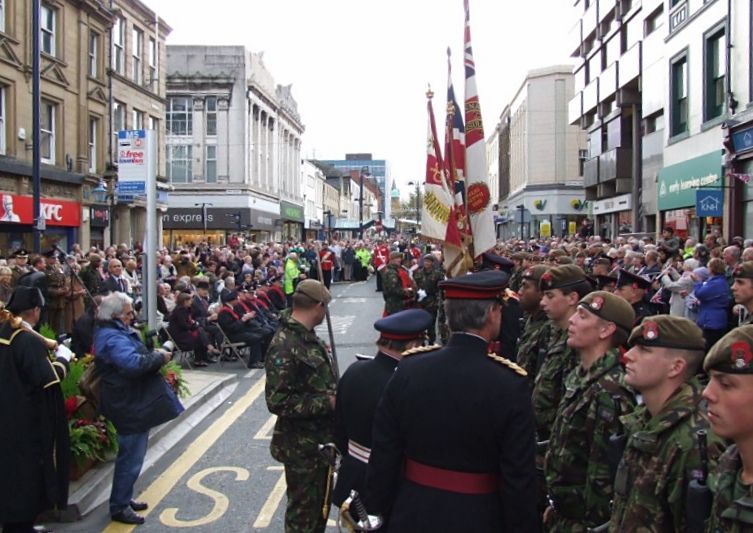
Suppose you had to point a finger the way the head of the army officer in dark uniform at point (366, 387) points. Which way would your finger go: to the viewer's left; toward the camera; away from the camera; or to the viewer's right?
away from the camera

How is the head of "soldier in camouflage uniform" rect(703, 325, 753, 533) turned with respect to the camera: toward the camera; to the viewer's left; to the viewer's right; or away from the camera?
to the viewer's left

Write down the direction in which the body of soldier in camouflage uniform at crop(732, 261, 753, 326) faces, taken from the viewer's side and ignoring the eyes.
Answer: to the viewer's left

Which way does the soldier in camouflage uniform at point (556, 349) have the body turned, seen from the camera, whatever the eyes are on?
to the viewer's left

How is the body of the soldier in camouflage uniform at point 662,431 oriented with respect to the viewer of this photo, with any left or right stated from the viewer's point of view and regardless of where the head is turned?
facing to the left of the viewer

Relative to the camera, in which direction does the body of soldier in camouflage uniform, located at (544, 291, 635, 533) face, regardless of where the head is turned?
to the viewer's left

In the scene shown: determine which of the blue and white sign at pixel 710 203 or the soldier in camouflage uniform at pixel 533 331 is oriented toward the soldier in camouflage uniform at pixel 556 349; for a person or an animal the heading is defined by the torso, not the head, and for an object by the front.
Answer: the blue and white sign

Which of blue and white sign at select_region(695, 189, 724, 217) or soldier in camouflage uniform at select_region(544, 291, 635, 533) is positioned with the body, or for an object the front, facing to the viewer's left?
the soldier in camouflage uniform

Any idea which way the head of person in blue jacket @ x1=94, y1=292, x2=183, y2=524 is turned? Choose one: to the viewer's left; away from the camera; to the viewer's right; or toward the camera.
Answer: to the viewer's right
